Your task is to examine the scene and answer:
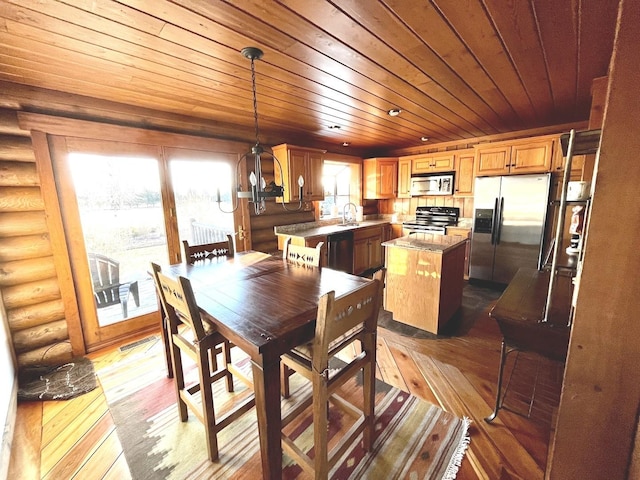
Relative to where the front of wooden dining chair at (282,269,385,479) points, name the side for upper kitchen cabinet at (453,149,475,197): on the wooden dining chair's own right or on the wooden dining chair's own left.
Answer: on the wooden dining chair's own right

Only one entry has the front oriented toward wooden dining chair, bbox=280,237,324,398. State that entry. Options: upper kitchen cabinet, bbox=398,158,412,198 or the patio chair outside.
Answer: the upper kitchen cabinet

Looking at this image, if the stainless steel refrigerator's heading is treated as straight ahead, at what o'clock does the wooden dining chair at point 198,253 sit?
The wooden dining chair is roughly at 1 o'clock from the stainless steel refrigerator.

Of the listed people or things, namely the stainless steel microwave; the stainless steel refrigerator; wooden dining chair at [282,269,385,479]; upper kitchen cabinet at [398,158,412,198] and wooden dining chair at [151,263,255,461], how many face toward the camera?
3

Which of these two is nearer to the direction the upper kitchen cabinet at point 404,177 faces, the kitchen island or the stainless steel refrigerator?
the kitchen island

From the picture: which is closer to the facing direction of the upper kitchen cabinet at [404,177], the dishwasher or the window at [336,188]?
the dishwasher

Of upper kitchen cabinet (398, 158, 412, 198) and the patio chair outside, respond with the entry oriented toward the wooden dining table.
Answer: the upper kitchen cabinet
